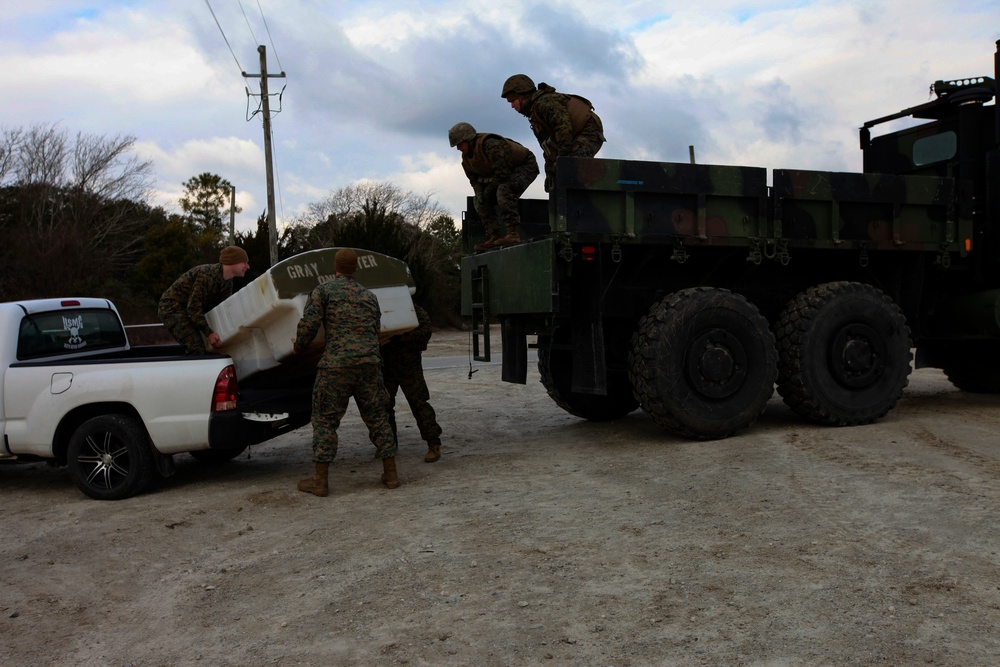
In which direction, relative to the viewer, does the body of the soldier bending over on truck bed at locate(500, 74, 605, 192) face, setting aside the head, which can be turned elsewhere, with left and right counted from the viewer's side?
facing to the left of the viewer

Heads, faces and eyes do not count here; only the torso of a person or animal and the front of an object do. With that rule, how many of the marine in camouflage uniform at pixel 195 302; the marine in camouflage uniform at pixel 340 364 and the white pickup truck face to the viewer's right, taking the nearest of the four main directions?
1

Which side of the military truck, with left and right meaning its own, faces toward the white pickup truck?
back

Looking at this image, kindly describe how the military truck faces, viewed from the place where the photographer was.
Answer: facing away from the viewer and to the right of the viewer

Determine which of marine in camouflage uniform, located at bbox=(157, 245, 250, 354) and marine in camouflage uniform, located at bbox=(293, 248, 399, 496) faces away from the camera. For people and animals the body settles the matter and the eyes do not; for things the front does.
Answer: marine in camouflage uniform, located at bbox=(293, 248, 399, 496)

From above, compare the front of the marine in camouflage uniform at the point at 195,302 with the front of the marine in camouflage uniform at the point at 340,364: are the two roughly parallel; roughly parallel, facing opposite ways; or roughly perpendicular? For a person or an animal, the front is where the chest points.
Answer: roughly perpendicular

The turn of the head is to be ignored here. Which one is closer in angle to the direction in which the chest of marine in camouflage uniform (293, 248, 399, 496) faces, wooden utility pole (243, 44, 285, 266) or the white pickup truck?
the wooden utility pole

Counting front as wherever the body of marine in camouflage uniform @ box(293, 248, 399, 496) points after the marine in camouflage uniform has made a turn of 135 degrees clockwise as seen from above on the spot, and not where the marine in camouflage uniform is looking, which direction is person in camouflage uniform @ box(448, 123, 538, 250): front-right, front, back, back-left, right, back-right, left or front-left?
left

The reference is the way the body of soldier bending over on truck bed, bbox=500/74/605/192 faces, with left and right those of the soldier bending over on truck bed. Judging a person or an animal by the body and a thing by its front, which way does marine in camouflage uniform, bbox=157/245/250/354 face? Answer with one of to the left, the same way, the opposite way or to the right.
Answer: the opposite way

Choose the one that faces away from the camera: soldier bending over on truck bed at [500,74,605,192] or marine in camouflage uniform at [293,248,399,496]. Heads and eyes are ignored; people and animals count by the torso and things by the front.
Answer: the marine in camouflage uniform

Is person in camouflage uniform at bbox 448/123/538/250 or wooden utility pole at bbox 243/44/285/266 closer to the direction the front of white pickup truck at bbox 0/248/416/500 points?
the wooden utility pole

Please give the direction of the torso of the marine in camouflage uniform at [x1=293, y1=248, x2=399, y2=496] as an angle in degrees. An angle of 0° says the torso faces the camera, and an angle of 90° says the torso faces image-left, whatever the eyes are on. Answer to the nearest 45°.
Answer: approximately 180°

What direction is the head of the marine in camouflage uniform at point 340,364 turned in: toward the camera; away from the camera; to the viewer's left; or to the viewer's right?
away from the camera

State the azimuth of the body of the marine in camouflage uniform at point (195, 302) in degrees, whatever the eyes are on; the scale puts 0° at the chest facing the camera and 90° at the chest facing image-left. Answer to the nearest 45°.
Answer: approximately 270°

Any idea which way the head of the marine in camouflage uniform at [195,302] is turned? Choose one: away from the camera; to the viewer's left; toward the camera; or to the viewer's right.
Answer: to the viewer's right
